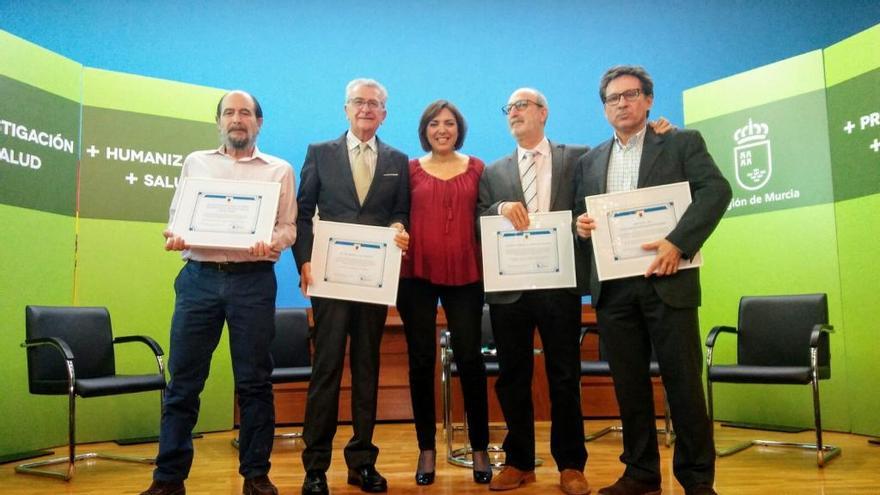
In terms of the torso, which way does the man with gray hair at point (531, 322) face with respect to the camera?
toward the camera

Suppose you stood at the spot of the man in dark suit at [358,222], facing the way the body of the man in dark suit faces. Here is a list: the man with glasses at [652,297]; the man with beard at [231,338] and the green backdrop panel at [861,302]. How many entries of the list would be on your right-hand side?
1

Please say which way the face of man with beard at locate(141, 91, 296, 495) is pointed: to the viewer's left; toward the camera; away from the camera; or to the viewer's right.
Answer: toward the camera

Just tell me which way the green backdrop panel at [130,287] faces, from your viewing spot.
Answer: facing the viewer

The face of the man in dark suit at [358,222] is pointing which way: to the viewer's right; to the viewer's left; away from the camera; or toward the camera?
toward the camera

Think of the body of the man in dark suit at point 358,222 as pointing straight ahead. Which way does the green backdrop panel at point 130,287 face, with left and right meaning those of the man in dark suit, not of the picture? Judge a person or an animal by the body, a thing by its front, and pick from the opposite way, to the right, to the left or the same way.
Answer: the same way

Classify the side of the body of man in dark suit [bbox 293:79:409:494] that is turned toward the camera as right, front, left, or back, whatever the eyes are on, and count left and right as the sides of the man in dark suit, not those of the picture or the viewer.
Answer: front

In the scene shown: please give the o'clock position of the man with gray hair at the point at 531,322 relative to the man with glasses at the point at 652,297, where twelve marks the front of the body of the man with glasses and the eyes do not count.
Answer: The man with gray hair is roughly at 2 o'clock from the man with glasses.

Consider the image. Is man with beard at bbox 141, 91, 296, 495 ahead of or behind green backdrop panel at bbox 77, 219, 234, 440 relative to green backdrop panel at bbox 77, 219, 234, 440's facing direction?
ahead

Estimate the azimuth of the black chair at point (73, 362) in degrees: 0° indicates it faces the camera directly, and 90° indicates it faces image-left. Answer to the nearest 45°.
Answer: approximately 315°

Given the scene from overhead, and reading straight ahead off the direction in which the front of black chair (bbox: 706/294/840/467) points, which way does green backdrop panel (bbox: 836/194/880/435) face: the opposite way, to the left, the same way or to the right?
the same way

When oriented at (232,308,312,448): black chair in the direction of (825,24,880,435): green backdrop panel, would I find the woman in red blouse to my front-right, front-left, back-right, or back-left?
front-right

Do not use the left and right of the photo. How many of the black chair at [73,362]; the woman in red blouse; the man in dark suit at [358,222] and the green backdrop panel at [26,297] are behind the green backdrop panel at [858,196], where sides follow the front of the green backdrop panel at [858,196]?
0

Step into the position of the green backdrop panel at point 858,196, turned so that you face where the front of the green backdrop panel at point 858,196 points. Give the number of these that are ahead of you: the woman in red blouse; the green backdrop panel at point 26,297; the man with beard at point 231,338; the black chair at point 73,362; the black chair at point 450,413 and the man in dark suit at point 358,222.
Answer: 6

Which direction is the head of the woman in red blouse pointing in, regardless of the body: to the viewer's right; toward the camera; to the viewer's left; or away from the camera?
toward the camera

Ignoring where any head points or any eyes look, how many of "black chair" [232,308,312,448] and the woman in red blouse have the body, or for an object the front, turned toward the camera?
2

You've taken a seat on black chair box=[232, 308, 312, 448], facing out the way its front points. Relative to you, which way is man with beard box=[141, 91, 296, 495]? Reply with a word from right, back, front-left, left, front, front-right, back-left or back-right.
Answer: front

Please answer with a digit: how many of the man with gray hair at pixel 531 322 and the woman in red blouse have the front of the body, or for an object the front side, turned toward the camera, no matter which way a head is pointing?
2

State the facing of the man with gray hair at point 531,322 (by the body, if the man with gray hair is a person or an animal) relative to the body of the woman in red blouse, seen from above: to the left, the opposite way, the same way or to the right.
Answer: the same way
